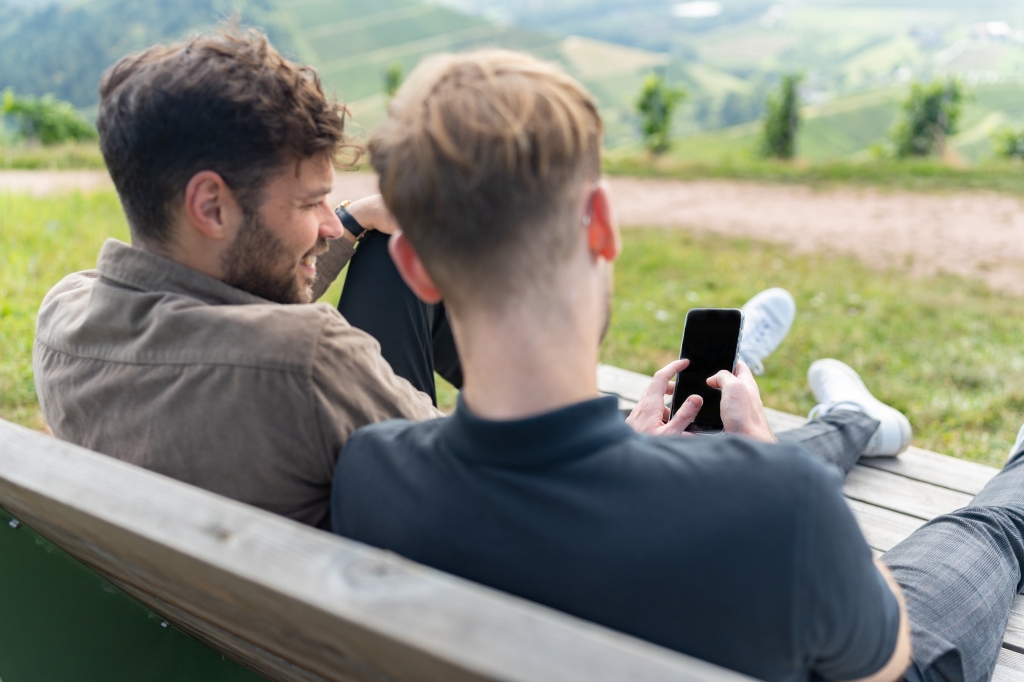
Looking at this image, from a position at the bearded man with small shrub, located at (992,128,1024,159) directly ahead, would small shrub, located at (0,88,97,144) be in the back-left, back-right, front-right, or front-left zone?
front-left

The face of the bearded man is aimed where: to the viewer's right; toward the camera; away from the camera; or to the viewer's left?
to the viewer's right

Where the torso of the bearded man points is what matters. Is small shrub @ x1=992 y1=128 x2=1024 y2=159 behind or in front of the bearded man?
in front

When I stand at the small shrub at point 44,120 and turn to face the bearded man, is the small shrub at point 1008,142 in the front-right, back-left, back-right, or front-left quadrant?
front-left

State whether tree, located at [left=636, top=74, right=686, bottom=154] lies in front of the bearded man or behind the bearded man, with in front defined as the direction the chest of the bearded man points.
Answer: in front

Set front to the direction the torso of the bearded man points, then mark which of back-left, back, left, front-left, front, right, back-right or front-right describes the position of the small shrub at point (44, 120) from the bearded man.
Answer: front-left

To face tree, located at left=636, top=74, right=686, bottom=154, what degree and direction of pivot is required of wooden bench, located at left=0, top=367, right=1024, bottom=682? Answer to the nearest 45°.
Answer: approximately 45° to its left

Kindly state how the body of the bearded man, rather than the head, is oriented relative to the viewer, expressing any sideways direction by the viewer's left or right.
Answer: facing away from the viewer and to the right of the viewer

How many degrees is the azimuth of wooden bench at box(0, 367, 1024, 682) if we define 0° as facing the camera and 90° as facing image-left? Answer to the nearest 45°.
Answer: approximately 225°

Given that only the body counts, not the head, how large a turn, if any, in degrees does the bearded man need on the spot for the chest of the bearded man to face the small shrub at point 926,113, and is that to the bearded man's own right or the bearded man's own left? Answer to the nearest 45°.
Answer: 0° — they already face it
